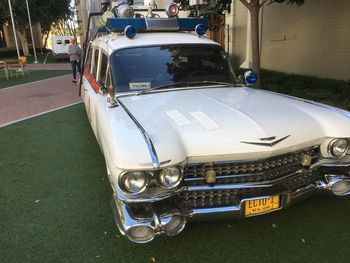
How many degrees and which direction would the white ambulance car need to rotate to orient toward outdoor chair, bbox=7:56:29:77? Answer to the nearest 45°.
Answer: approximately 180°

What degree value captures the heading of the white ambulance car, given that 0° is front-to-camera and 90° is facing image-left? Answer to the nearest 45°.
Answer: approximately 315°
